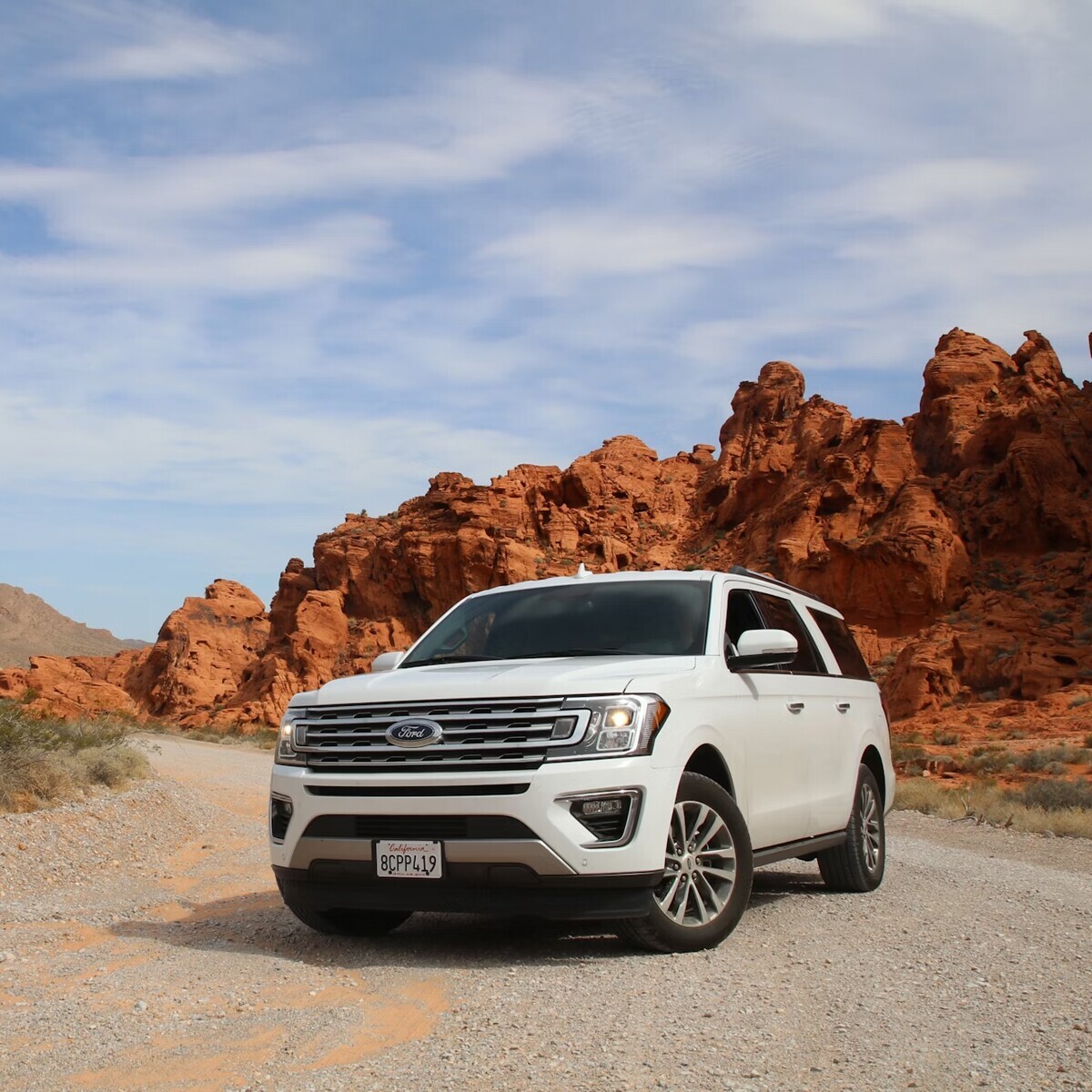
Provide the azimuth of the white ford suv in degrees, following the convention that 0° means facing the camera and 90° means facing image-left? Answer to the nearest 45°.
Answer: approximately 45°

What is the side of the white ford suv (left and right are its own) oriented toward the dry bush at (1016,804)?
back

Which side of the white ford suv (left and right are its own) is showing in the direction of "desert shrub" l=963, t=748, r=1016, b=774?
back

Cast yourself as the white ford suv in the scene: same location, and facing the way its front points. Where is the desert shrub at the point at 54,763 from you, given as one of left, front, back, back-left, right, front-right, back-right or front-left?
right

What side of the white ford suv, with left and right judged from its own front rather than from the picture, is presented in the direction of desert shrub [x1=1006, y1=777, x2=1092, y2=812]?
back

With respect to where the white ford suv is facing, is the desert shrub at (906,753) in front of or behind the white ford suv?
behind
